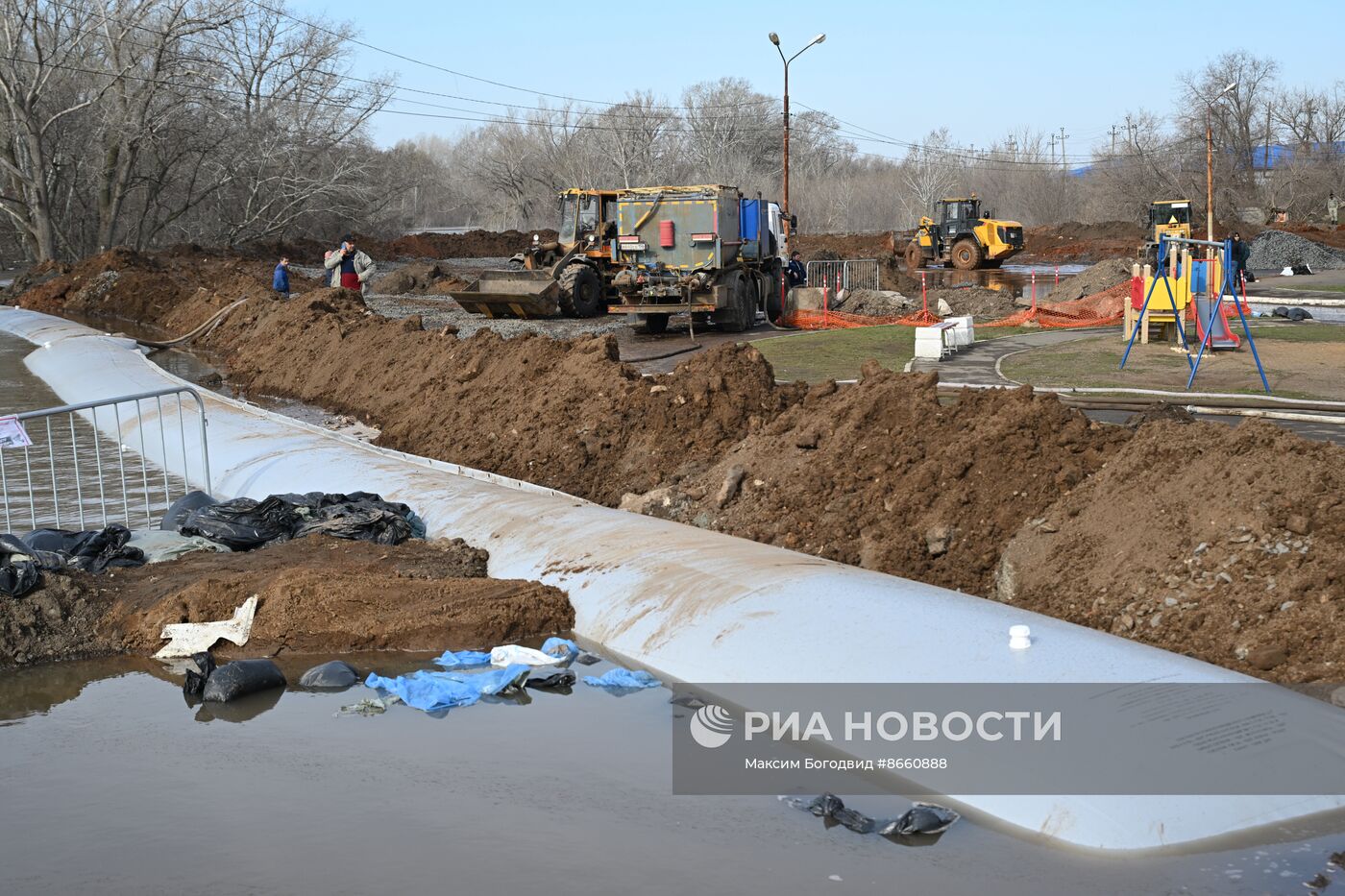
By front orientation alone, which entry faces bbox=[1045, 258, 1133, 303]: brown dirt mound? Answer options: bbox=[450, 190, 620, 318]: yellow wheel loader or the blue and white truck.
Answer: the blue and white truck

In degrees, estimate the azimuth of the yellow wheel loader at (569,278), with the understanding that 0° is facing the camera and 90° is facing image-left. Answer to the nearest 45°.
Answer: approximately 45°

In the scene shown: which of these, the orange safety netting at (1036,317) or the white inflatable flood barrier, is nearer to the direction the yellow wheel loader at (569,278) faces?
the white inflatable flood barrier

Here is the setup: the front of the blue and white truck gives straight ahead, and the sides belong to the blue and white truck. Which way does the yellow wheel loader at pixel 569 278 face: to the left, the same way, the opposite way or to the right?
the opposite way

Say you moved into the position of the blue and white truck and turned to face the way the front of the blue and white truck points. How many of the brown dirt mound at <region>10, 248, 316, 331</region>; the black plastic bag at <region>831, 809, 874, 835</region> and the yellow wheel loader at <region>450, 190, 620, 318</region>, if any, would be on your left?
2

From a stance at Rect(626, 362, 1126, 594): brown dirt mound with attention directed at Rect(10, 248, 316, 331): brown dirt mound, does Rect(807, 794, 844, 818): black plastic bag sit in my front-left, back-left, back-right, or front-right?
back-left

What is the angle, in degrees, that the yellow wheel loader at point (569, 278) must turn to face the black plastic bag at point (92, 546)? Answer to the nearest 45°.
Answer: approximately 45° to its left

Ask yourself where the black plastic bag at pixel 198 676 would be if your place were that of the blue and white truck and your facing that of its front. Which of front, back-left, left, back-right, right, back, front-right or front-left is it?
back-right

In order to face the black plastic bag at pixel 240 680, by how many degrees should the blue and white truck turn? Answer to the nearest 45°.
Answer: approximately 135° to its right

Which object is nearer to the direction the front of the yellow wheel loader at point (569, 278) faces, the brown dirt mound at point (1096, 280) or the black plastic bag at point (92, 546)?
the black plastic bag

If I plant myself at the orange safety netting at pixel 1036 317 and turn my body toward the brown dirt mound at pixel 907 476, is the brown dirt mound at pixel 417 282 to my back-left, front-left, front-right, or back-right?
back-right

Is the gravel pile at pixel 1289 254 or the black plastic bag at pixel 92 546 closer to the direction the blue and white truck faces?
the gravel pile

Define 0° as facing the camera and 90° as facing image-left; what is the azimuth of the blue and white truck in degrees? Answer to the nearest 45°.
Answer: approximately 225°

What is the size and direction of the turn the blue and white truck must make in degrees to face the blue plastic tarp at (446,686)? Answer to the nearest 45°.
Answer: approximately 135° to its right

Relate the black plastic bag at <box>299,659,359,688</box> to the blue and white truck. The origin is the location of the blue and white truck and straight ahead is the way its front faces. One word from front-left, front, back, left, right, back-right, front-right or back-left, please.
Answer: back-right
